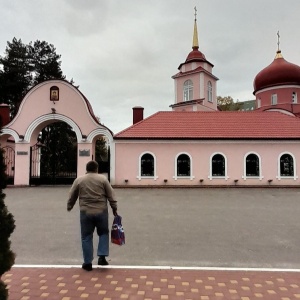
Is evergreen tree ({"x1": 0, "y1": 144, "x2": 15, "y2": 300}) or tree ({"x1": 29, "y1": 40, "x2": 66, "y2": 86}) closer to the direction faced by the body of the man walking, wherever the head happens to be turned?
the tree

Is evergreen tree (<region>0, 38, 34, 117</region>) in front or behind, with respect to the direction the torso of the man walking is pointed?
in front

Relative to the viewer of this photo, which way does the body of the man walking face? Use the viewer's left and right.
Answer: facing away from the viewer

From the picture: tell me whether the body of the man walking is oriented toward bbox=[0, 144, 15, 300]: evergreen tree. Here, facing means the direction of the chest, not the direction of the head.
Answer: no

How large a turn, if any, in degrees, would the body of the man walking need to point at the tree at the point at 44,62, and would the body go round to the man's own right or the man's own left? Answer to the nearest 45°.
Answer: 0° — they already face it

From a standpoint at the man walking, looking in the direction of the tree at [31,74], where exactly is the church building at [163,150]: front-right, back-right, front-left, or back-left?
front-right

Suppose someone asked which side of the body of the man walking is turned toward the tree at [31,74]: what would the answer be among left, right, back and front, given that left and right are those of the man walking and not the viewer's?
front

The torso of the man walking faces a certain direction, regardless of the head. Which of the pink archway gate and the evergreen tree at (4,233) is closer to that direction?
the pink archway gate

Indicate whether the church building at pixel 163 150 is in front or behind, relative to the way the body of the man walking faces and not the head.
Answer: in front

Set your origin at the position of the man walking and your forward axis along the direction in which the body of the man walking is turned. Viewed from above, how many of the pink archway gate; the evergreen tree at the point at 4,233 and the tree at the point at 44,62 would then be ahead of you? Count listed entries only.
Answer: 2

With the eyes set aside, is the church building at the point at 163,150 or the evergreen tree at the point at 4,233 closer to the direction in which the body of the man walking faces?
the church building

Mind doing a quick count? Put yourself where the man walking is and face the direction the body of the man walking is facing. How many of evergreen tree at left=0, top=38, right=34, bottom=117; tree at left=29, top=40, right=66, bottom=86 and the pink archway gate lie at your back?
0

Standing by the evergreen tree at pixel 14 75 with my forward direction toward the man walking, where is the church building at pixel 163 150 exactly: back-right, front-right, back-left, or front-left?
front-left
